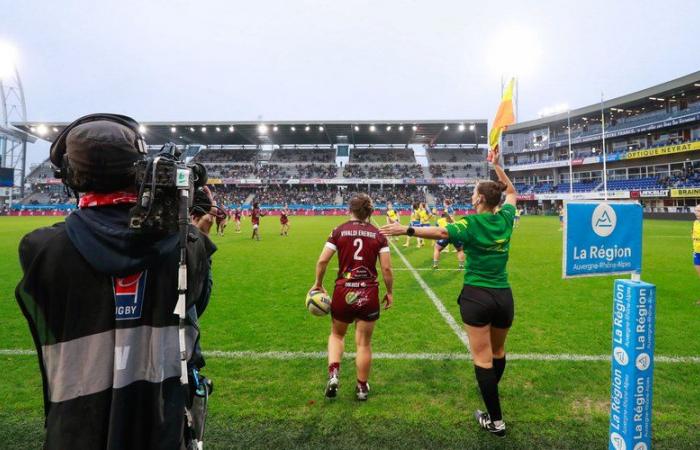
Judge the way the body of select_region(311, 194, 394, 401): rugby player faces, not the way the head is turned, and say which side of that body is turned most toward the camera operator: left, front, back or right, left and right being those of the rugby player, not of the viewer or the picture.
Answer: back

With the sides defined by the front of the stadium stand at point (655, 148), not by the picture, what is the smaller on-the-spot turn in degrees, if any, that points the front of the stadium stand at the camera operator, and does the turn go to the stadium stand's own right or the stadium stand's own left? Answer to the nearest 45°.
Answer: approximately 45° to the stadium stand's own left

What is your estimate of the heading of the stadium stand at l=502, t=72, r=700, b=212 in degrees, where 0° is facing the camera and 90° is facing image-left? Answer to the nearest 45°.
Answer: approximately 45°

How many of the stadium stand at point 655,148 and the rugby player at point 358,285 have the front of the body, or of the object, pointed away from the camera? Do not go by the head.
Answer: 1

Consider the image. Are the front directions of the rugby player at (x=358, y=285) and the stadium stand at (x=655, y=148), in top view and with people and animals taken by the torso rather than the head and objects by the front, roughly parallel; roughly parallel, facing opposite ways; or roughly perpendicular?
roughly perpendicular

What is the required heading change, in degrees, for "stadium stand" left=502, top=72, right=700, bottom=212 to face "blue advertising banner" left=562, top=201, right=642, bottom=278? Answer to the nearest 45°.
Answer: approximately 45° to its left

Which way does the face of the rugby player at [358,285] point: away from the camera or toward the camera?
away from the camera

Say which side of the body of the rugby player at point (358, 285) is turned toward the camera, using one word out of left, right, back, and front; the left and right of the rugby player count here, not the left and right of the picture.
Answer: back

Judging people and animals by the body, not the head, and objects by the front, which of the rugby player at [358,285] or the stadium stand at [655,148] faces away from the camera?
the rugby player

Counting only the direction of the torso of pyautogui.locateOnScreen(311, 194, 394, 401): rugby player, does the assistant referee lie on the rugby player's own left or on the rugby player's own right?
on the rugby player's own right

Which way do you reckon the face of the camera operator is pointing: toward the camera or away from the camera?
away from the camera
